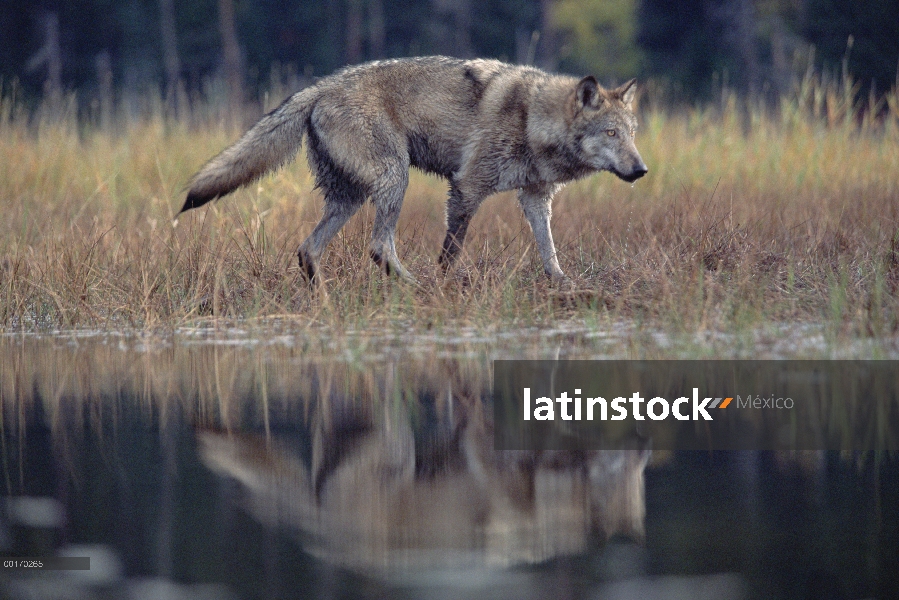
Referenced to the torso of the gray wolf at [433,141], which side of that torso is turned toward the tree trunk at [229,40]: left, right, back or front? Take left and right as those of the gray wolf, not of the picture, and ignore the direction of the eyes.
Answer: left

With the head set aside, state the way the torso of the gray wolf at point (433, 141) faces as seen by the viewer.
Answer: to the viewer's right

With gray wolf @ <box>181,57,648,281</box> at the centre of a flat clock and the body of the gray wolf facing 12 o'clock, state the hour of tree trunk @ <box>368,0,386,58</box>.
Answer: The tree trunk is roughly at 9 o'clock from the gray wolf.

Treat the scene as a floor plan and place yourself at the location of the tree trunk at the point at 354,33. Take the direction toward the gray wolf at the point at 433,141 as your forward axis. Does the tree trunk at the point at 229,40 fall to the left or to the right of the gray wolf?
right

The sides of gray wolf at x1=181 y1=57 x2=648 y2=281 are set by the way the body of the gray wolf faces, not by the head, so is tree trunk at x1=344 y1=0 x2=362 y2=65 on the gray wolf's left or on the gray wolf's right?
on the gray wolf's left

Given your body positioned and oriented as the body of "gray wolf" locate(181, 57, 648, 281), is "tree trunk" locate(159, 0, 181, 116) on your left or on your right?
on your left
